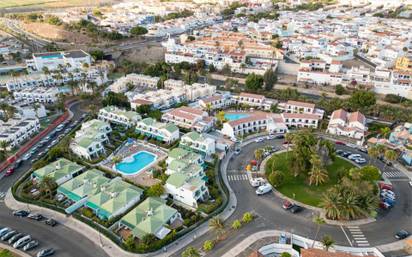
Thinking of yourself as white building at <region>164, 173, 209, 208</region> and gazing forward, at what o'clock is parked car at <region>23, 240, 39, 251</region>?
The parked car is roughly at 4 o'clock from the white building.

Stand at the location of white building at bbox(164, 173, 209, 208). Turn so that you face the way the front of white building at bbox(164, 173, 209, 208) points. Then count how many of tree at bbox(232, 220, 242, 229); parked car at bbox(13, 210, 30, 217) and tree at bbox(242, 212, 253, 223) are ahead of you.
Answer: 2

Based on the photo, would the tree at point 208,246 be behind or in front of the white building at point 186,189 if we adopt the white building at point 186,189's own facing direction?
in front

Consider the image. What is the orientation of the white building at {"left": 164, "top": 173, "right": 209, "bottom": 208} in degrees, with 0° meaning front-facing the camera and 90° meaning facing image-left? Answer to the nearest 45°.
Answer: approximately 315°

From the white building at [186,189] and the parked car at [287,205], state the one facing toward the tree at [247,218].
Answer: the white building
